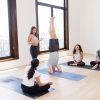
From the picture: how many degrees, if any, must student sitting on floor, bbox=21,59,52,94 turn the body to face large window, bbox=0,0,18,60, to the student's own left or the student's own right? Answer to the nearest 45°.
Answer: approximately 45° to the student's own left

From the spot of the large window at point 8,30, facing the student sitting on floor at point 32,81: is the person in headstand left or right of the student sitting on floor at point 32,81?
left

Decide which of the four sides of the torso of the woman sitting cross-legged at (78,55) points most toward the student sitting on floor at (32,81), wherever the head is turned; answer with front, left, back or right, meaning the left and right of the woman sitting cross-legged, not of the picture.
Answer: front

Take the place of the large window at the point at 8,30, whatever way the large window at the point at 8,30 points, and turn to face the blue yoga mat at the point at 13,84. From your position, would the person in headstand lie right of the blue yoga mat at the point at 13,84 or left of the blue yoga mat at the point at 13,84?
left

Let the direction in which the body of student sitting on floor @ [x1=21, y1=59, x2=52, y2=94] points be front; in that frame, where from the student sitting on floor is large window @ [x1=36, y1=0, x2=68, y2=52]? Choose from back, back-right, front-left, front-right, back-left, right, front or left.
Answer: front-left

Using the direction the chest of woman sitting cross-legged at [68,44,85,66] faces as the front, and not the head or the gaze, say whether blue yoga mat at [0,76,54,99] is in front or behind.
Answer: in front

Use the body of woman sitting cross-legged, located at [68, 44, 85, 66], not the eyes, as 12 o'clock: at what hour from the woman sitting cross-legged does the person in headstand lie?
The person in headstand is roughly at 1 o'clock from the woman sitting cross-legged.

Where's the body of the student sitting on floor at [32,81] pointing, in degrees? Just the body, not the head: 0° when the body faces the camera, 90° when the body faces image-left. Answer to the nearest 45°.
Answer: approximately 225°
